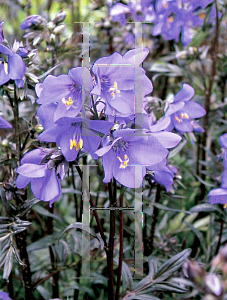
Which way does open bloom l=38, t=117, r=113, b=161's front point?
toward the camera
